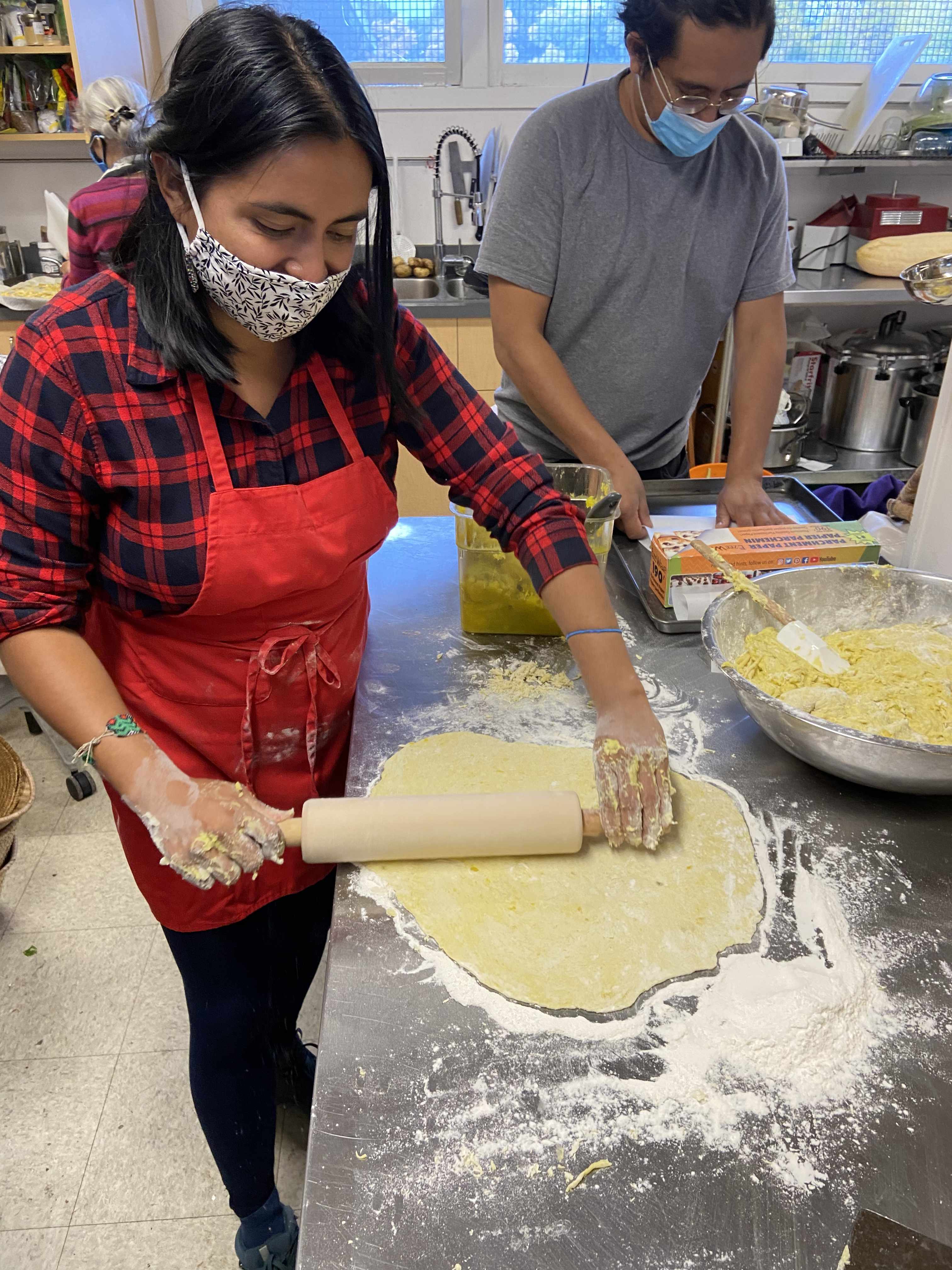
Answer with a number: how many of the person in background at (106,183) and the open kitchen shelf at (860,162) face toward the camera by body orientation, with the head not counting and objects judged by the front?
1

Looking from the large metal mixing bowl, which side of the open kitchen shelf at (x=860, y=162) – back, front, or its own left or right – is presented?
front

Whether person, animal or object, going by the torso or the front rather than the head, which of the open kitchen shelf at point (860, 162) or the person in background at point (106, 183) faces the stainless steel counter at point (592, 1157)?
the open kitchen shelf

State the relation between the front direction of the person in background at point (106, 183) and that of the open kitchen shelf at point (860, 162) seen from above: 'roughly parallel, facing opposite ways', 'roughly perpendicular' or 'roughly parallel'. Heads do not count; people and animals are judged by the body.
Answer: roughly perpendicular

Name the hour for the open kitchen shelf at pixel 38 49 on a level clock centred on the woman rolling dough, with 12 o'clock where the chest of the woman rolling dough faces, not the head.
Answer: The open kitchen shelf is roughly at 7 o'clock from the woman rolling dough.

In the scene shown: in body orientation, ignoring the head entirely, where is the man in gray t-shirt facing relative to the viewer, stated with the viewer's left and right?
facing the viewer and to the right of the viewer

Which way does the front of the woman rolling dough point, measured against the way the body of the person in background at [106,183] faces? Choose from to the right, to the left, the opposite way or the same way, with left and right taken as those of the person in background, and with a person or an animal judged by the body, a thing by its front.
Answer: the opposite way

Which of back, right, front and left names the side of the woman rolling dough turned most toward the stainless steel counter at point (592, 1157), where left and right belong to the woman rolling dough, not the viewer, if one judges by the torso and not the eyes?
front

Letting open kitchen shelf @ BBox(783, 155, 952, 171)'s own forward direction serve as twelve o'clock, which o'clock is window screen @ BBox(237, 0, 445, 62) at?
The window screen is roughly at 3 o'clock from the open kitchen shelf.

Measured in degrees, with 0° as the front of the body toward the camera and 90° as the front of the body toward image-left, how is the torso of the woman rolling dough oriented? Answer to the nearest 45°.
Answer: approximately 315°

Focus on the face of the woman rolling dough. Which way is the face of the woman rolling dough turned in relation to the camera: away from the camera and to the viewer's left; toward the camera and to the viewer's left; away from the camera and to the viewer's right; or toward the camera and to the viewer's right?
toward the camera and to the viewer's right

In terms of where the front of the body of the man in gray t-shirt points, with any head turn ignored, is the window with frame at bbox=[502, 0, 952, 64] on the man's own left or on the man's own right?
on the man's own left
